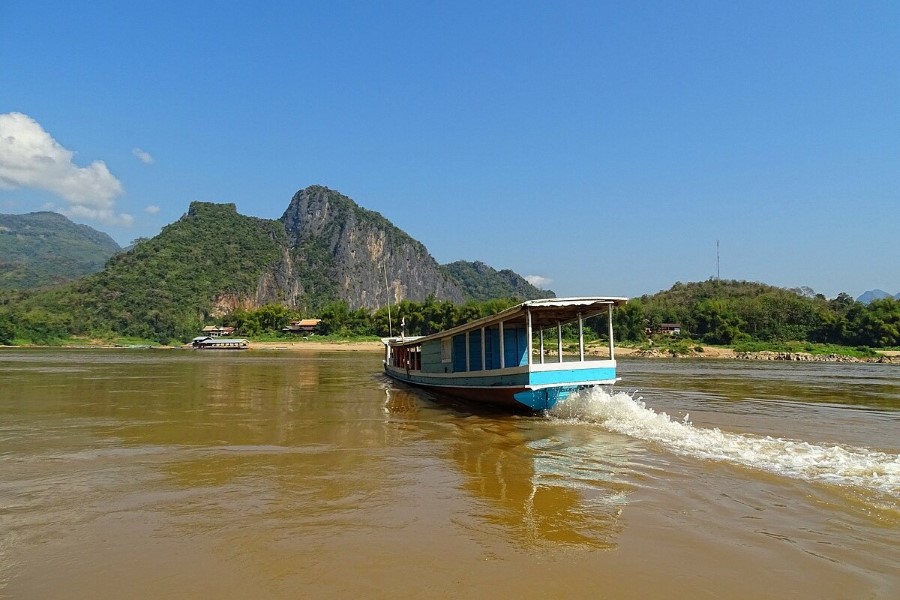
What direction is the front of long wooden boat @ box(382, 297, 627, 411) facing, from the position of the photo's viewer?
facing away from the viewer and to the left of the viewer
